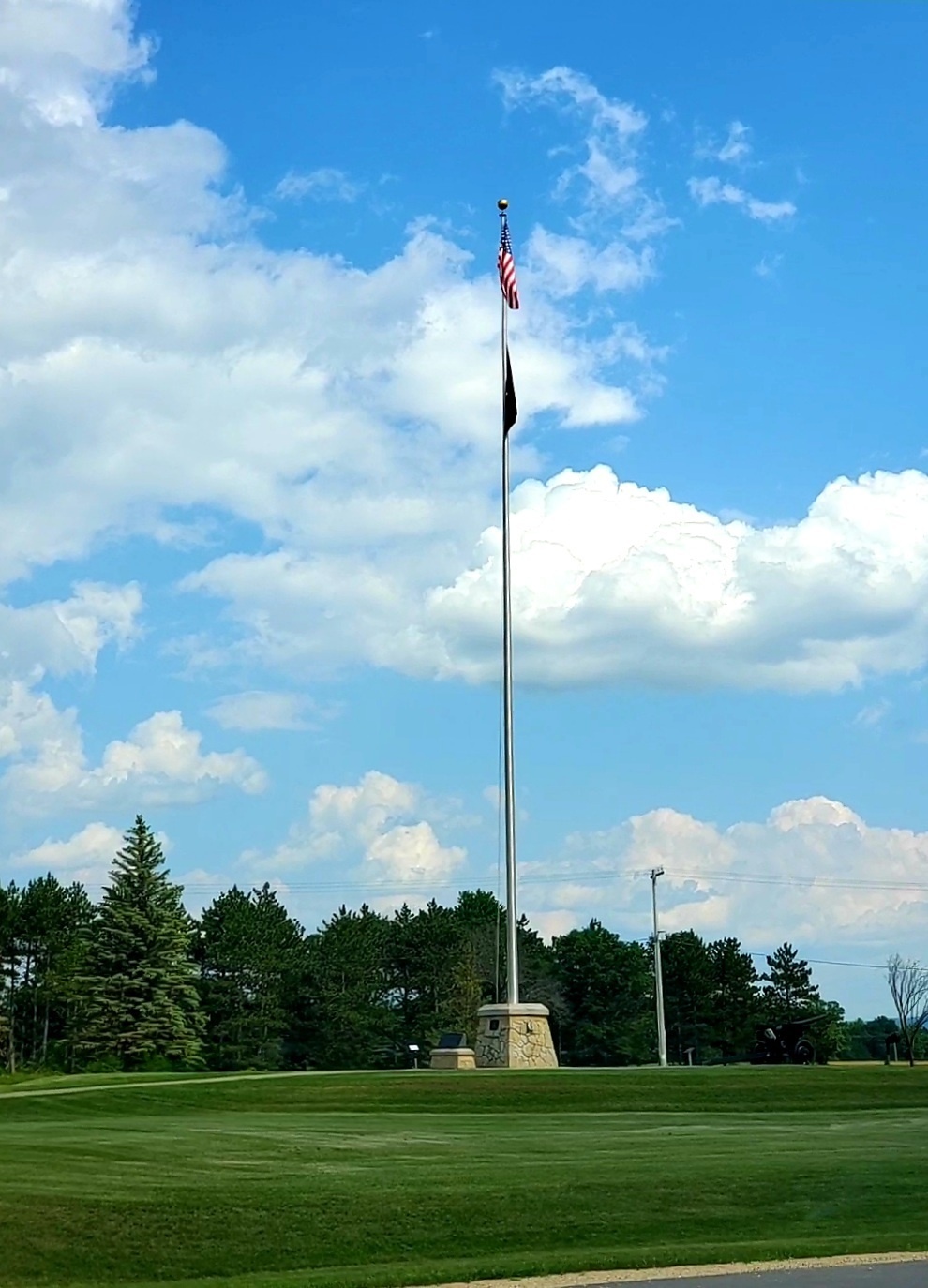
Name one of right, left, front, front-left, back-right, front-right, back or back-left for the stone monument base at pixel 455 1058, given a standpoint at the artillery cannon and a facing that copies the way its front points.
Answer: back-right

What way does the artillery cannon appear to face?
to the viewer's right
